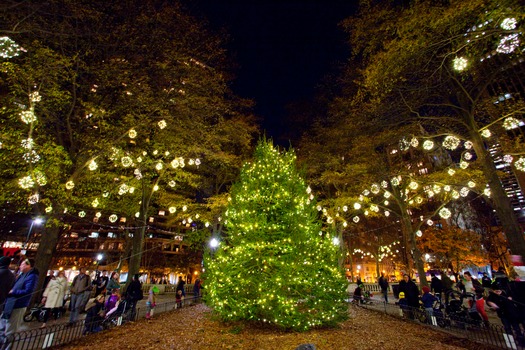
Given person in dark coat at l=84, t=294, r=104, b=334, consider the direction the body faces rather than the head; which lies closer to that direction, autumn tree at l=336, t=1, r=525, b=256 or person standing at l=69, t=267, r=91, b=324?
the autumn tree

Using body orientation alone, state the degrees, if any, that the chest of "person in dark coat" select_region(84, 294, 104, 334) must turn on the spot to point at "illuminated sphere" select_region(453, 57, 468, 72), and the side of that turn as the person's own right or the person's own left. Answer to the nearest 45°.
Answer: approximately 45° to the person's own right

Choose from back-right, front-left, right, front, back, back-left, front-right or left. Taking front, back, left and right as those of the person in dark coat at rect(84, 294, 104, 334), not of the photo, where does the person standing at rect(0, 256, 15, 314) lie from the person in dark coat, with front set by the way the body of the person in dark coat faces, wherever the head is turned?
back-right

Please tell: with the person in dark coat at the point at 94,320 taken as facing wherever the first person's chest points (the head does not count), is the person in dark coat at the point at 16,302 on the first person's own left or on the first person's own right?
on the first person's own right

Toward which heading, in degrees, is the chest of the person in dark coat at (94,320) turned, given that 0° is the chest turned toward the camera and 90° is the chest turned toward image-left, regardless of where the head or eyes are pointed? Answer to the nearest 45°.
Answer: approximately 270°

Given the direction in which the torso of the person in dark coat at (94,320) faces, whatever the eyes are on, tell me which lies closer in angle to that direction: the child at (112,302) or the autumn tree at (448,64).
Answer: the autumn tree

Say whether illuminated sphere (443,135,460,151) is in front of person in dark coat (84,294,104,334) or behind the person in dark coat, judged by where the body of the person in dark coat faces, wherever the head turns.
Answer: in front

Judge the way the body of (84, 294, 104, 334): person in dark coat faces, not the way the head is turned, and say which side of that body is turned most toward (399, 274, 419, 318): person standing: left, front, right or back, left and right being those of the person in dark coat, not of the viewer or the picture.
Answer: front

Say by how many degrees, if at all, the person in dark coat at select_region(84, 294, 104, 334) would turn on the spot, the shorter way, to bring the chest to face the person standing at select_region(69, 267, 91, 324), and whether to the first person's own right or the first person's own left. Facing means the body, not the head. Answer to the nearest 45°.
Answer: approximately 135° to the first person's own left

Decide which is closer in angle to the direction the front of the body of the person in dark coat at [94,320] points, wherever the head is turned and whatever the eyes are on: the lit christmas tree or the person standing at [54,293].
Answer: the lit christmas tree

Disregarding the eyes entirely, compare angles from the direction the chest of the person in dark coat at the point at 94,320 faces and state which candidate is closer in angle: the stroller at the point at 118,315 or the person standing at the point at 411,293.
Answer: the person standing

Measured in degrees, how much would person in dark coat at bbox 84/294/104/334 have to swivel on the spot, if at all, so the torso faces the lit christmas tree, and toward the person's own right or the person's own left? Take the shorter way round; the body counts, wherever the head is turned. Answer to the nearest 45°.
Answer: approximately 45° to the person's own right

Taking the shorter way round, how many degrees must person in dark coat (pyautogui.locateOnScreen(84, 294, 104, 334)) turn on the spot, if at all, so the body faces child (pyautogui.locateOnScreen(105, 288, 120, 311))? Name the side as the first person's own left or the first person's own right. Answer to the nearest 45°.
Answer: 0° — they already face them
